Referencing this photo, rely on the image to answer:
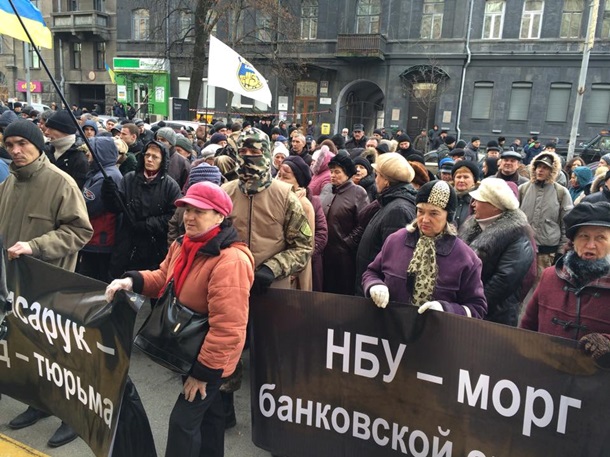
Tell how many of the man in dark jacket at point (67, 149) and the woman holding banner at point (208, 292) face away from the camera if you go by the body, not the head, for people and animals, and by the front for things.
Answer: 0

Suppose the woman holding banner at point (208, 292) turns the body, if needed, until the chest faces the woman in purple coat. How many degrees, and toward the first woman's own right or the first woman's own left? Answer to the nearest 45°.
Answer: approximately 135° to the first woman's own left

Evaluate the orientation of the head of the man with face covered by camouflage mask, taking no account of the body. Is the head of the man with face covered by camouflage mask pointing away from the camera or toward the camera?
toward the camera

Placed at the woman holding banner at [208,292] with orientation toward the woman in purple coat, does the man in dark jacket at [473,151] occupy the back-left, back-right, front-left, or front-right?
front-left

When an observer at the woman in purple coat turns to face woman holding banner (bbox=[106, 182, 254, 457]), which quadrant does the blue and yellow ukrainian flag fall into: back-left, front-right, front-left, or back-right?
front-right

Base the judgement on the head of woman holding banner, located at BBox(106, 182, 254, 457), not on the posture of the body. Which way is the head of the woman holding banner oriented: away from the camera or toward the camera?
toward the camera

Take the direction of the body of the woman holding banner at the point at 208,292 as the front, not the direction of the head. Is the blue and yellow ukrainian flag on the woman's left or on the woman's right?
on the woman's right

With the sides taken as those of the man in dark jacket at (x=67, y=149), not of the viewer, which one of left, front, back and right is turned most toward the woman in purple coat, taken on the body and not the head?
left

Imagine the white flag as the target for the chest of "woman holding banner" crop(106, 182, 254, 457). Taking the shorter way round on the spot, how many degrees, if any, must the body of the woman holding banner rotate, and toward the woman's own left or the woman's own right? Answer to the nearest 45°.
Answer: approximately 135° to the woman's own right

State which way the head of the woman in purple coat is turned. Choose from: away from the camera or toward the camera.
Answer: toward the camera

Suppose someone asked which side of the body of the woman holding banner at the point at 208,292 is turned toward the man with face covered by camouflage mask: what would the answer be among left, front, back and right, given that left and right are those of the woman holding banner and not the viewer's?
back

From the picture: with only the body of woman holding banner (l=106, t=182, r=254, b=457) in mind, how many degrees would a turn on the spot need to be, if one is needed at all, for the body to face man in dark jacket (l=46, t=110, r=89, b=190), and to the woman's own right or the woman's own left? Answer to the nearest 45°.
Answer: approximately 90° to the woman's own right

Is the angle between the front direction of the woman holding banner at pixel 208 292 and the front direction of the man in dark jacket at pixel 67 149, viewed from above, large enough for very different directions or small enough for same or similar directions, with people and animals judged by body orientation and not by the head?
same or similar directions

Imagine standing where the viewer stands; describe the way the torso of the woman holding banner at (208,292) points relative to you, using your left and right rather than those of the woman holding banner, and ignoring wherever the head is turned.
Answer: facing the viewer and to the left of the viewer
